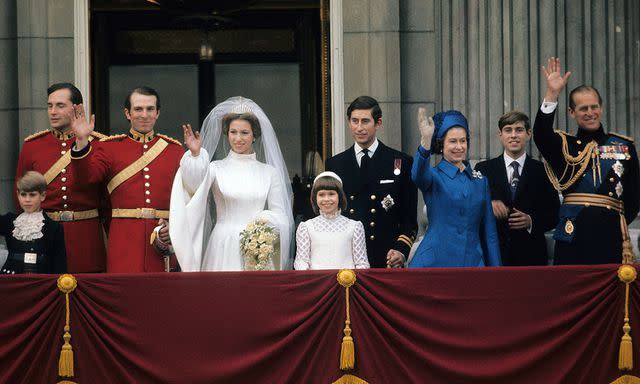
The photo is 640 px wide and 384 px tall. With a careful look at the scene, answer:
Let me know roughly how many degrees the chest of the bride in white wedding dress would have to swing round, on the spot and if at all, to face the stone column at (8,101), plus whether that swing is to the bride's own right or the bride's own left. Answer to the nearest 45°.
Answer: approximately 135° to the bride's own right

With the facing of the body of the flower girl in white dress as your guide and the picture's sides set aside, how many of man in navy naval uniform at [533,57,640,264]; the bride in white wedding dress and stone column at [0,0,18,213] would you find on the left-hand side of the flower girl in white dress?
1

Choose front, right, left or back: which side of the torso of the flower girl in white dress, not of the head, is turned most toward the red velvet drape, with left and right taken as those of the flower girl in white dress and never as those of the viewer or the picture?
front

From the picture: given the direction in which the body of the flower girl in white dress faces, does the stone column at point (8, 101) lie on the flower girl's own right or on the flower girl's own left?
on the flower girl's own right

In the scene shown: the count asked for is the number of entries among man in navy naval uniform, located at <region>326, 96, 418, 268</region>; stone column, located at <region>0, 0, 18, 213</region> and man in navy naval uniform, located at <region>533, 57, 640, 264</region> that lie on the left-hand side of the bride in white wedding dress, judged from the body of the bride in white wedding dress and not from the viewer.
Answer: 2

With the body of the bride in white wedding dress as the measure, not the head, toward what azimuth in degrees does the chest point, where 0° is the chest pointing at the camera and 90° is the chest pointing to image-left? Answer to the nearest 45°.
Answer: approximately 0°

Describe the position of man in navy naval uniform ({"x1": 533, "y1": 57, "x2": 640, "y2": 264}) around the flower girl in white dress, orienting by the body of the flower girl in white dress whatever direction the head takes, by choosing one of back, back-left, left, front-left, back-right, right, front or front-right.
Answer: left

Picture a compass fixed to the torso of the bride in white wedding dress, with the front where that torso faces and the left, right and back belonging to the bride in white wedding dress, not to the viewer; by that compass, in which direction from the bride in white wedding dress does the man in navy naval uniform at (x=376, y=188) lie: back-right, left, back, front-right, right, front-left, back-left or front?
left
